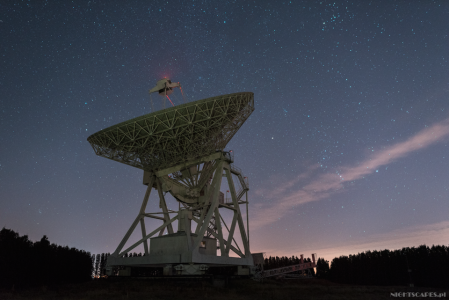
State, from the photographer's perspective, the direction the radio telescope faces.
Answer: facing away from the viewer and to the left of the viewer
